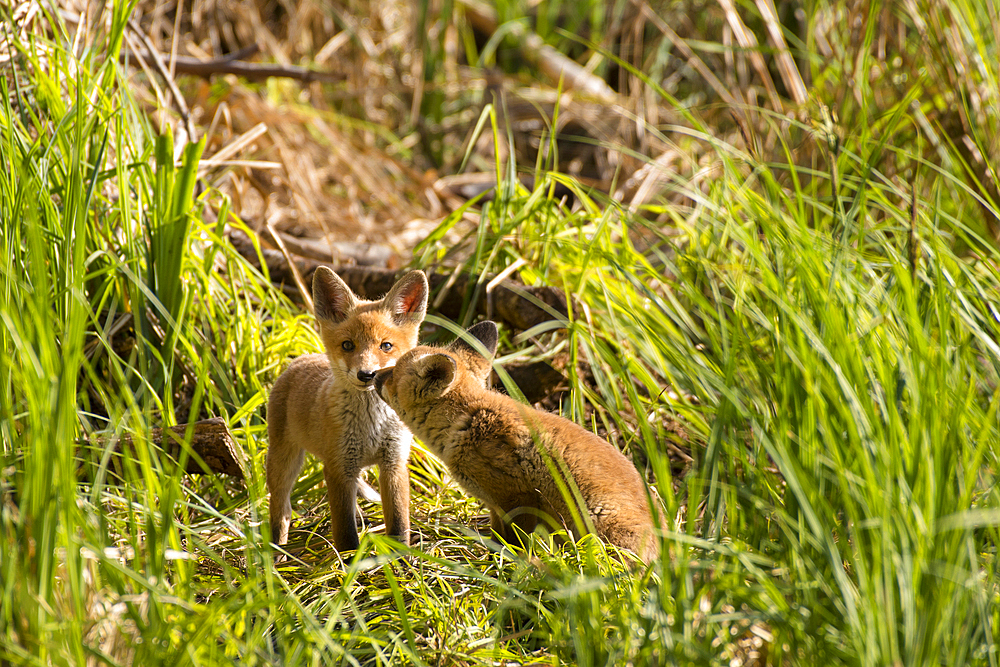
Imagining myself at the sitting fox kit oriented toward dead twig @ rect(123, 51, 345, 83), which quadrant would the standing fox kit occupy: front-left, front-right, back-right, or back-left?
front-left

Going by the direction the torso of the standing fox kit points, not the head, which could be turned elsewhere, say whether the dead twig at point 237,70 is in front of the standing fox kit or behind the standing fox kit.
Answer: behind

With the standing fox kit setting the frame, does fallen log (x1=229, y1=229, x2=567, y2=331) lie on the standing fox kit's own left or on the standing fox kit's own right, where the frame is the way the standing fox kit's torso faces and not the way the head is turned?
on the standing fox kit's own left

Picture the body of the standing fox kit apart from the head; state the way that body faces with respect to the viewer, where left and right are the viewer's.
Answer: facing the viewer and to the right of the viewer
